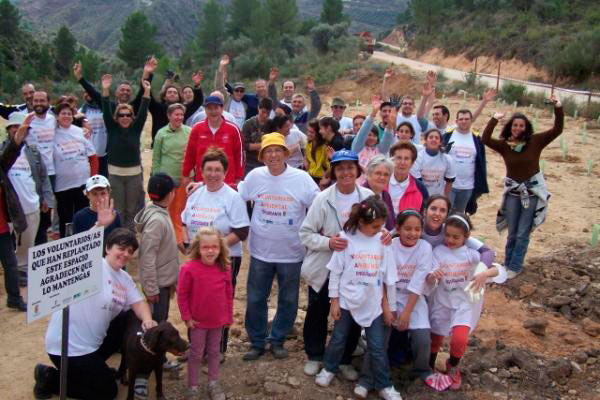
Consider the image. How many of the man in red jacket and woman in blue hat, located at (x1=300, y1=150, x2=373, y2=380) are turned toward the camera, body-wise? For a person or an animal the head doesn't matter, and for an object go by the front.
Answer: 2

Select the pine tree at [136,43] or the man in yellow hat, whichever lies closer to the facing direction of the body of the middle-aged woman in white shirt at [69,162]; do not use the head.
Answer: the man in yellow hat

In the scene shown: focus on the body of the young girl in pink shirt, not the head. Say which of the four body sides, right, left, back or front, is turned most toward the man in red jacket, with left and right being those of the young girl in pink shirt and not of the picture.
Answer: back

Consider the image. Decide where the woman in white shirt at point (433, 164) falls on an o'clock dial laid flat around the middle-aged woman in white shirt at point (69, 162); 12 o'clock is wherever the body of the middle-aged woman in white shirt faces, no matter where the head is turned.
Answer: The woman in white shirt is roughly at 10 o'clock from the middle-aged woman in white shirt.

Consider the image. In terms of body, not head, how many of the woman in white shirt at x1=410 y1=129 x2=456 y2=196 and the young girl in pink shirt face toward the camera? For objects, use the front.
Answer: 2

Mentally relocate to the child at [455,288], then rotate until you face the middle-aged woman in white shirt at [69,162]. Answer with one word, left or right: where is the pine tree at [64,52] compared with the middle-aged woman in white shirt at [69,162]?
right

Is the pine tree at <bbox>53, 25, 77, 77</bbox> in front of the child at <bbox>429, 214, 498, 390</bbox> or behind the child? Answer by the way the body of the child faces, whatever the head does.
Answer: behind

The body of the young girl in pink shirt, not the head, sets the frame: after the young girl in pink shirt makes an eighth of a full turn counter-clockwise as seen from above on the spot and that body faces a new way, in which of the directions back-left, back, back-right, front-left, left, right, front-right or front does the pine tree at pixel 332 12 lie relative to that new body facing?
back-left
